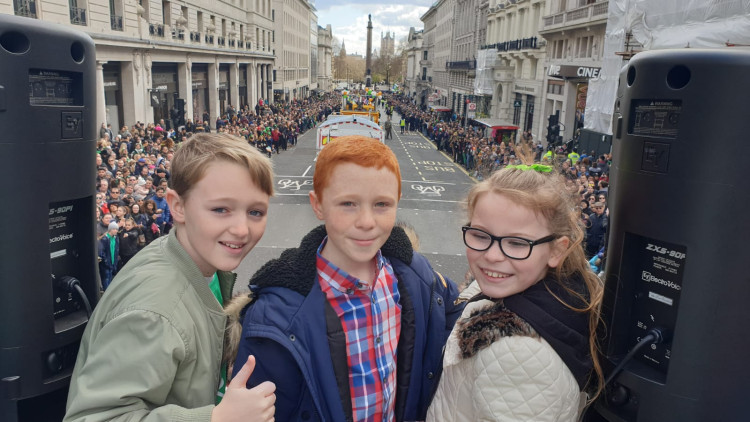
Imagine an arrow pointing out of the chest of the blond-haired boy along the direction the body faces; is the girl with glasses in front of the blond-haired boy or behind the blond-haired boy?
in front

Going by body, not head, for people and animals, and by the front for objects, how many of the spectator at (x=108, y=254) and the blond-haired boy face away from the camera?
0

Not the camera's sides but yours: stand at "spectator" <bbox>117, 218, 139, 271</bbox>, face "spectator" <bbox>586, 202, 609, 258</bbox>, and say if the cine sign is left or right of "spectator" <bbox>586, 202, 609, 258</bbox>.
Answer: left

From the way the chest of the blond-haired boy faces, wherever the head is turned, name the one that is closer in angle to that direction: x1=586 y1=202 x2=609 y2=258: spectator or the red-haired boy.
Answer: the red-haired boy

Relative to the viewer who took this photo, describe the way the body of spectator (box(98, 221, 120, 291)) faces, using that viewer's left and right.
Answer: facing the viewer and to the right of the viewer

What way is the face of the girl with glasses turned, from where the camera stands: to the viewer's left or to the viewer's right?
to the viewer's left

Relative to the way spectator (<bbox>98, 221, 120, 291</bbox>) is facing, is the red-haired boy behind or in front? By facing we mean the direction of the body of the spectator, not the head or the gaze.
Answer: in front

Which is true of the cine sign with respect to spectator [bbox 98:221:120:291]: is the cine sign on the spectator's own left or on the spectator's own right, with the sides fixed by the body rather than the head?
on the spectator's own left

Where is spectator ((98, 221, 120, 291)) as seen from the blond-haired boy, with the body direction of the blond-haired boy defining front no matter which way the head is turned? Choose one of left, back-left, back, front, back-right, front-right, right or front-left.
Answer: back-left

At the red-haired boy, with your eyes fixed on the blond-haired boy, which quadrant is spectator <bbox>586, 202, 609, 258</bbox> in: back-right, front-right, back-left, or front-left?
back-right
